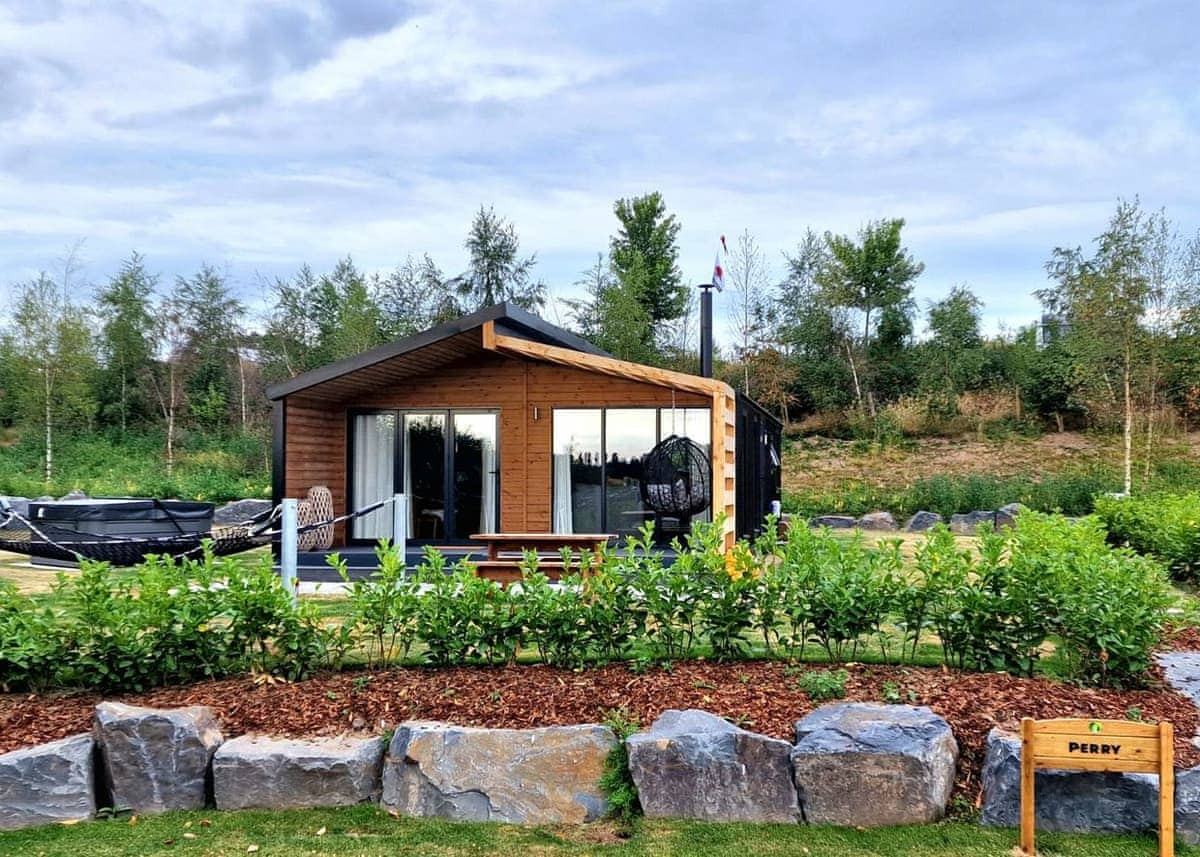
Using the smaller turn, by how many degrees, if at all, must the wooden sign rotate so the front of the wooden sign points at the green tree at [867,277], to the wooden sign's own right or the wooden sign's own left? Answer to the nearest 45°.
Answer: approximately 180°

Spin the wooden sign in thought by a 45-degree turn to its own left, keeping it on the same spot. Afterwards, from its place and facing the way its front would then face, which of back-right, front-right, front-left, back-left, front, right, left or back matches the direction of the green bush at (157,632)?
back-right

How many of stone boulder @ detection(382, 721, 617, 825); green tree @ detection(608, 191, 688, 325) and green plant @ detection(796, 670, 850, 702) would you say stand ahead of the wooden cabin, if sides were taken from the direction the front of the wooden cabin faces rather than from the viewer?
2

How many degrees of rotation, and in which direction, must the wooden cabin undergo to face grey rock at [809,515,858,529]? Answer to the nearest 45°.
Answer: approximately 135° to its left

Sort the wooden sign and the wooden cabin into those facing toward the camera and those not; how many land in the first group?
2

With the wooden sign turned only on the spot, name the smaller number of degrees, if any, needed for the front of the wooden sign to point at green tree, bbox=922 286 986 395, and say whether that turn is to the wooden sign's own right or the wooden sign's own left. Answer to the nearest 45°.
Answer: approximately 180°

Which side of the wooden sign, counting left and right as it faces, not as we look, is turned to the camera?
front

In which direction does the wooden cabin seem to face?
toward the camera

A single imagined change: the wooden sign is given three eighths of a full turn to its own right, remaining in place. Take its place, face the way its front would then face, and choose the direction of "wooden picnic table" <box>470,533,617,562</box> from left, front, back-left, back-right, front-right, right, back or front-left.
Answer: front
